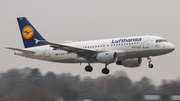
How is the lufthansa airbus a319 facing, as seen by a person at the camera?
facing the viewer and to the right of the viewer
